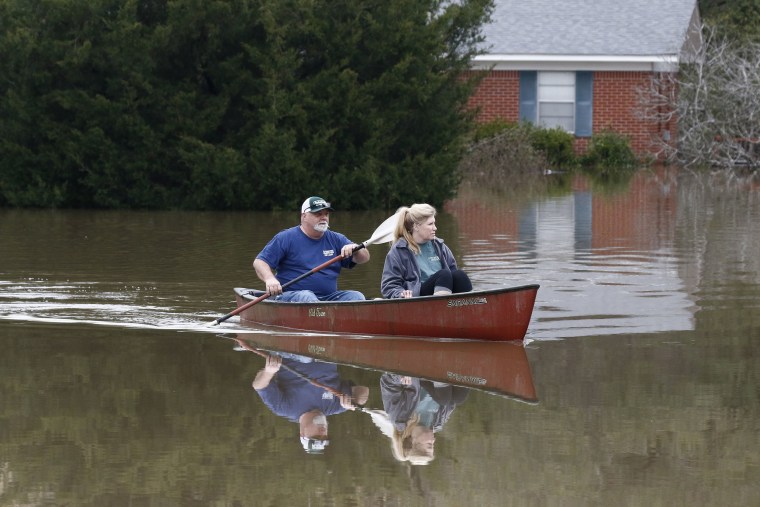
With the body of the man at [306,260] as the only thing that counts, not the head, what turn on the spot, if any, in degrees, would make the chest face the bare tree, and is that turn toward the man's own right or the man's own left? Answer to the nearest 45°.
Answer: approximately 90° to the man's own left

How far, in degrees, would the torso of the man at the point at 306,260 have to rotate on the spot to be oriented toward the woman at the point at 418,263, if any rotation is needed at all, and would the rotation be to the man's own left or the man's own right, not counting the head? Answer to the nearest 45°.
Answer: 0° — they already face them

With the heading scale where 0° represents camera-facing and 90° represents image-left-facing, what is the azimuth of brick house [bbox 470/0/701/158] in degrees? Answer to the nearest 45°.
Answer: approximately 0°

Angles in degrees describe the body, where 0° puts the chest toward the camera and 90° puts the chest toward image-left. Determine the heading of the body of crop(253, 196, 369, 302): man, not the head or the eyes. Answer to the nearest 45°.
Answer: approximately 315°

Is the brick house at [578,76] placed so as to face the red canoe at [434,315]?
yes

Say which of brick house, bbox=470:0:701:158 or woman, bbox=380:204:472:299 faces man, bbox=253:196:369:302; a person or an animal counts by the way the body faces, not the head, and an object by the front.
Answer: the brick house

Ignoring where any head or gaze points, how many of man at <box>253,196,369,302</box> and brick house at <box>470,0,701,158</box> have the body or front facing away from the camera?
0
